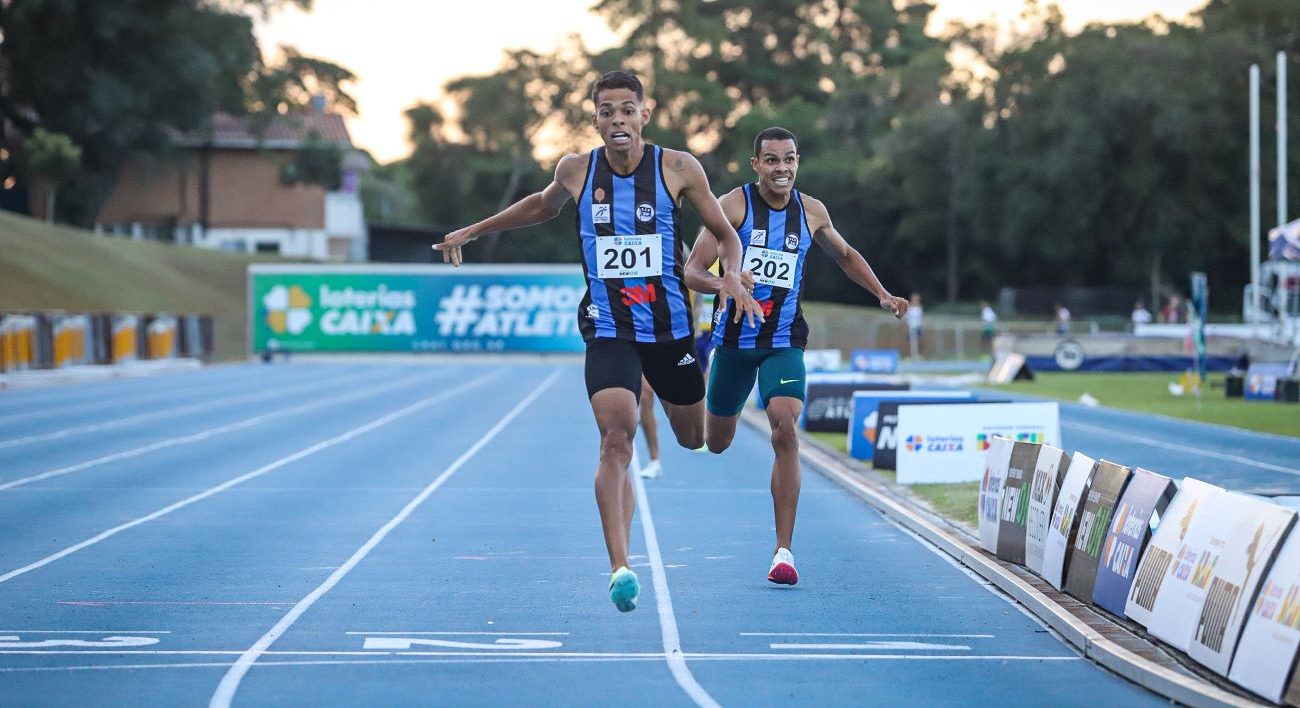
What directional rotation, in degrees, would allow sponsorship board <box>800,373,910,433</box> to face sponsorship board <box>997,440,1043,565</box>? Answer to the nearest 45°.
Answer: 0° — it already faces it

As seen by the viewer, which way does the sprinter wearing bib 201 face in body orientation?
toward the camera

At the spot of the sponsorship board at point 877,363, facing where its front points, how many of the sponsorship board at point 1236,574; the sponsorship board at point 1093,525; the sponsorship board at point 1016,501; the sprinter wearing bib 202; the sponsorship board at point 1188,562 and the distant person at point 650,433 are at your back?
0

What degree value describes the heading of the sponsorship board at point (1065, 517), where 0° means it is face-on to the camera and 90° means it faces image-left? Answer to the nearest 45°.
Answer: approximately 45°

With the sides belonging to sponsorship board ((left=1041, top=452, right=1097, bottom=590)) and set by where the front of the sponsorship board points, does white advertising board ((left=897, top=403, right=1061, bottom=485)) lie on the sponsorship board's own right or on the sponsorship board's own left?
on the sponsorship board's own right

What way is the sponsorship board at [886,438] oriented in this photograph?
toward the camera

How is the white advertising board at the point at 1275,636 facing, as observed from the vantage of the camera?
facing the viewer and to the left of the viewer

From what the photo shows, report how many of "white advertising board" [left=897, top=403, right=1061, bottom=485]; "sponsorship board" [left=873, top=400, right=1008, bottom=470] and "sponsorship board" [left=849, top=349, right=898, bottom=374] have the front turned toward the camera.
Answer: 3

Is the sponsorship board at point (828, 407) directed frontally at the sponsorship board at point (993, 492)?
yes

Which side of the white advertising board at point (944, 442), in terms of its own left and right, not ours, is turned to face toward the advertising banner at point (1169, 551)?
front

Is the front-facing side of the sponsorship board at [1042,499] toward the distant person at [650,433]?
no

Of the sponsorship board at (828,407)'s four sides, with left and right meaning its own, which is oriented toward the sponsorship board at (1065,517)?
front

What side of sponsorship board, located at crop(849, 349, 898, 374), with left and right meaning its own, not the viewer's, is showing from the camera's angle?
front

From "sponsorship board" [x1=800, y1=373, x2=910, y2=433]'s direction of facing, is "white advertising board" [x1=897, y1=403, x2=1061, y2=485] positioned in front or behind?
in front

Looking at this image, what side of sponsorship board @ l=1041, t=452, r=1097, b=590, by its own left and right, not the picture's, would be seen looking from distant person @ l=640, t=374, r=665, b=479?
right

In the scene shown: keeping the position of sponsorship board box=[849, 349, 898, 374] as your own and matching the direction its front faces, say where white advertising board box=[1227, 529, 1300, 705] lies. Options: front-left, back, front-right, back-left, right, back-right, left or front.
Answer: front

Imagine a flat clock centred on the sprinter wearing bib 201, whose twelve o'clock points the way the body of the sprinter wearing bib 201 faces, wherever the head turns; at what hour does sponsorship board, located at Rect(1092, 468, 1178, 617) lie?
The sponsorship board is roughly at 9 o'clock from the sprinter wearing bib 201.

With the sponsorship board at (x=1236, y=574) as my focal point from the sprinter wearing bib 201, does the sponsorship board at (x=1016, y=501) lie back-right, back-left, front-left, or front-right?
front-left
